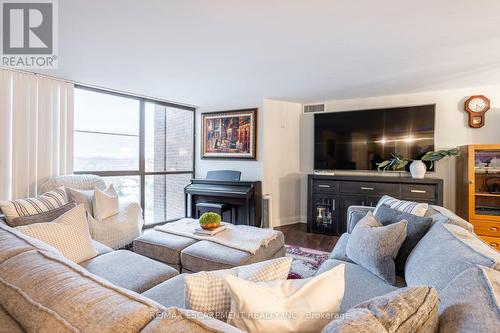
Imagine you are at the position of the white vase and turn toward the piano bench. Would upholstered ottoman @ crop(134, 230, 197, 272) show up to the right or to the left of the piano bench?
left

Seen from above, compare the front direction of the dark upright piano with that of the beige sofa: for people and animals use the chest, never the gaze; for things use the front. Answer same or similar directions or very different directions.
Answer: very different directions

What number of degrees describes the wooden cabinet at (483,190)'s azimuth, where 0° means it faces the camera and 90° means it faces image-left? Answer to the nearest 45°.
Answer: approximately 0°

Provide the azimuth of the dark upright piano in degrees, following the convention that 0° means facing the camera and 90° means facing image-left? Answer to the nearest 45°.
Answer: approximately 45°

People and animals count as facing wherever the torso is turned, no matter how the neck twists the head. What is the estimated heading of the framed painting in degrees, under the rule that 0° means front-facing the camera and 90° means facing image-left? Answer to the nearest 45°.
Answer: approximately 45°

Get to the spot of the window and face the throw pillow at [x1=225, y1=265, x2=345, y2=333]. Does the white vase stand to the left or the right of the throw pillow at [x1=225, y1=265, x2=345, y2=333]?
left

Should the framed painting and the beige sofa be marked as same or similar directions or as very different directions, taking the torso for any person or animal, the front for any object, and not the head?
very different directions

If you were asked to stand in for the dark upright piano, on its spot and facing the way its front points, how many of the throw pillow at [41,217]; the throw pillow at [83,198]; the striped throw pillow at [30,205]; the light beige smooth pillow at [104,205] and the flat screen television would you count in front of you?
4

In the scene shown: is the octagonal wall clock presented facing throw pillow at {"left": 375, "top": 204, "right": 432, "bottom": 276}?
yes

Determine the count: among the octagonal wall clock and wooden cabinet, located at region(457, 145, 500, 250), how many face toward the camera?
2

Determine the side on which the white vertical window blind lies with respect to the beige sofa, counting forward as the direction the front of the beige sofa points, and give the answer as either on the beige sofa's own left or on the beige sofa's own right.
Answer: on the beige sofa's own left
